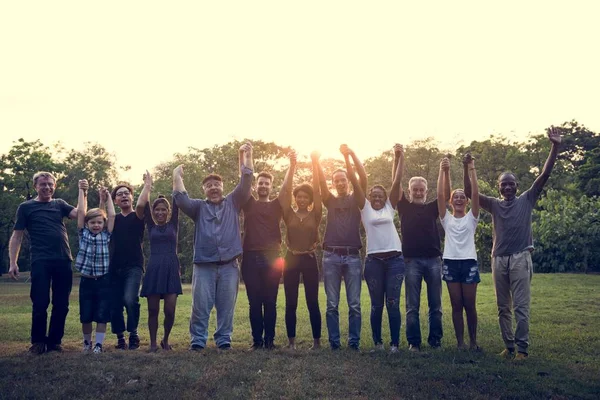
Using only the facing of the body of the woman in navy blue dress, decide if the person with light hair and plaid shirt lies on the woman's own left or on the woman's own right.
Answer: on the woman's own right

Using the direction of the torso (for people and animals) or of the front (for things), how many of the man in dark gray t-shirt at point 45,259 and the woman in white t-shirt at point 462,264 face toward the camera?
2

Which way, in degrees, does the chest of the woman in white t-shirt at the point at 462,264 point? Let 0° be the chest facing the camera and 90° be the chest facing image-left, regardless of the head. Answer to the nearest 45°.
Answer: approximately 0°

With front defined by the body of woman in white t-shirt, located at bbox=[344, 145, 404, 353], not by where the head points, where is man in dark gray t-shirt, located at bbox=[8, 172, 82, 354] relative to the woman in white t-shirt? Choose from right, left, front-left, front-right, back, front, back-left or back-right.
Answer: right

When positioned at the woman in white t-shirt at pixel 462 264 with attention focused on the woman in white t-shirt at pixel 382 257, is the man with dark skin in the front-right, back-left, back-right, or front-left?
back-left

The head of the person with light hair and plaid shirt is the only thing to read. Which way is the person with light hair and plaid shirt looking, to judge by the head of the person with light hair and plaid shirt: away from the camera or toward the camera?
toward the camera

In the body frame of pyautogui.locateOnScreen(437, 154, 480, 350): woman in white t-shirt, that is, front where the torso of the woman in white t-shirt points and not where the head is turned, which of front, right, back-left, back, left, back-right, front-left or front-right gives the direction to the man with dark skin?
left

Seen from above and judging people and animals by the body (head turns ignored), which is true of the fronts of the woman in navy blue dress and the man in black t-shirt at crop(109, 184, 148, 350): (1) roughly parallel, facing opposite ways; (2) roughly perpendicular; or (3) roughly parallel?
roughly parallel

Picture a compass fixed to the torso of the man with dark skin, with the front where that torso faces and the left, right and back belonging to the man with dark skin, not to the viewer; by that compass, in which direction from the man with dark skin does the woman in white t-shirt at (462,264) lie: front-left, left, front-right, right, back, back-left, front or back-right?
right

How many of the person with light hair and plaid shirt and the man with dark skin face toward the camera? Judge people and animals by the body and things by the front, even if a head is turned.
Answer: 2

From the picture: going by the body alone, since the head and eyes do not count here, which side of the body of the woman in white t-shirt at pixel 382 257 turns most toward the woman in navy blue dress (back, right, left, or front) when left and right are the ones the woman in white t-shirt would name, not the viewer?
right

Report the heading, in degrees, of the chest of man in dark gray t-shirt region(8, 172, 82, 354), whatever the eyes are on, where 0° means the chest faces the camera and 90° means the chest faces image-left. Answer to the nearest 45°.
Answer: approximately 0°

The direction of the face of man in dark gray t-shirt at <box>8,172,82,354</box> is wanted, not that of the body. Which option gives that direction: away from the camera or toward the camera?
toward the camera

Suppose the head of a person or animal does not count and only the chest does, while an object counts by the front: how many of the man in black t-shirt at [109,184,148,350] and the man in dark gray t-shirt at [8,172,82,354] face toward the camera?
2

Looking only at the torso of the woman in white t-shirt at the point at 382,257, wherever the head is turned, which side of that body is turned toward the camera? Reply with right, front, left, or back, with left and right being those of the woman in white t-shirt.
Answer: front

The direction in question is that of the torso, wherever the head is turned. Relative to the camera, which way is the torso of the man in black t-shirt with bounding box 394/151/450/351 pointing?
toward the camera

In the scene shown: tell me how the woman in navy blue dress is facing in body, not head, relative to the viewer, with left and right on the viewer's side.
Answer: facing the viewer
